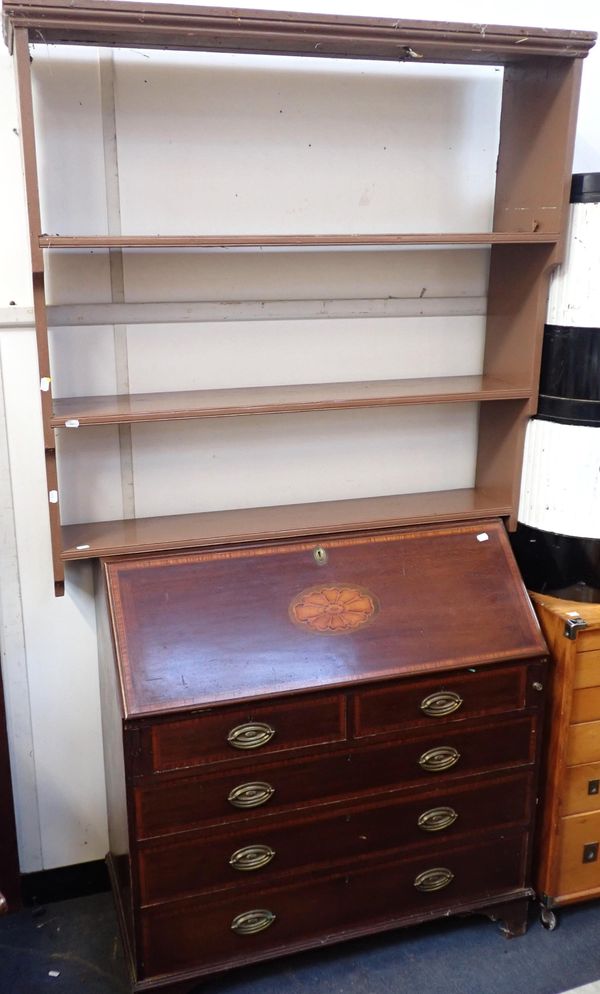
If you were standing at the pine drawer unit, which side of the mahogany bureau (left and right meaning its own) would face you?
left

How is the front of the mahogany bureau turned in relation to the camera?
facing the viewer
